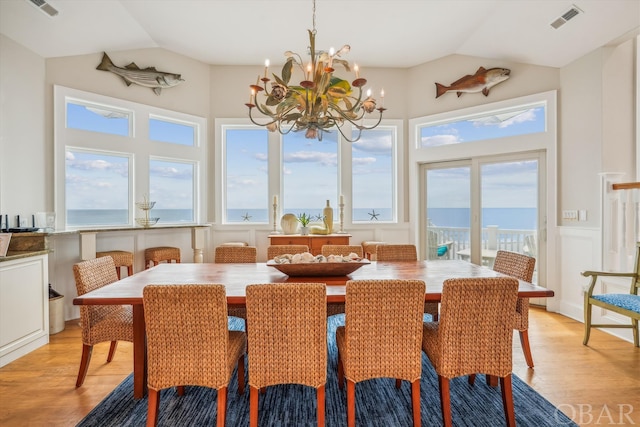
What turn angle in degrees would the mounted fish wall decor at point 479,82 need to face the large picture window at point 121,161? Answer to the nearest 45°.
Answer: approximately 135° to its right

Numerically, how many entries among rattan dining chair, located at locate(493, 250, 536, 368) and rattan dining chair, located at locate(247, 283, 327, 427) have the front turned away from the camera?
1

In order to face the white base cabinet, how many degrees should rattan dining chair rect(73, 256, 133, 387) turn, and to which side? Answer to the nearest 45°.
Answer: approximately 180°

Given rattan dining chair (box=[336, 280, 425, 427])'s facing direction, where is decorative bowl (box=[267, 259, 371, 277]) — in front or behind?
in front

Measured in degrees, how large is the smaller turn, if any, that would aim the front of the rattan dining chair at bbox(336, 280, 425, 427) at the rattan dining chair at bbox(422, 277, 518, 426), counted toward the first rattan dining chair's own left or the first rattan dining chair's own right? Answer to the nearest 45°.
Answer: approximately 90° to the first rattan dining chair's own right

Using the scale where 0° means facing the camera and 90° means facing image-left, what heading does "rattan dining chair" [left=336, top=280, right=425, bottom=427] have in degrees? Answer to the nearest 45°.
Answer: approximately 180°

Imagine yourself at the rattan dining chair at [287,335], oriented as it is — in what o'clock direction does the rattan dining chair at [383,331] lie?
the rattan dining chair at [383,331] is roughly at 3 o'clock from the rattan dining chair at [287,335].

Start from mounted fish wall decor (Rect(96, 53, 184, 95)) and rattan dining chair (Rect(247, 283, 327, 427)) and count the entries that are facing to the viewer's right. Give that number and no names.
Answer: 1

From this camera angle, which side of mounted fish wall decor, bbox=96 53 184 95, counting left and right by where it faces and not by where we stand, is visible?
right

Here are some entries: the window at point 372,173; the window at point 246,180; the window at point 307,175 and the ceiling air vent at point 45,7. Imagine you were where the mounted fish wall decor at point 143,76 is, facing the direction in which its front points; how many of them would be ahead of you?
3

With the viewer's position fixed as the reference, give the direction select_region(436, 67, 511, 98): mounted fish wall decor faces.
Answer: facing to the right of the viewer

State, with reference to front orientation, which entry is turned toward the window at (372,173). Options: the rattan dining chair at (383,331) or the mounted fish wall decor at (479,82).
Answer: the rattan dining chair

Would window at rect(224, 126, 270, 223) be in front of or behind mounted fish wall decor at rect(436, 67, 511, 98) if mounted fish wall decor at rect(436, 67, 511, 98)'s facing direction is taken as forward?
behind

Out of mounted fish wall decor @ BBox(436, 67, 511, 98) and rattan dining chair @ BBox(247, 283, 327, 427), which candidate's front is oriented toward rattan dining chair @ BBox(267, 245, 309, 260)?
rattan dining chair @ BBox(247, 283, 327, 427)

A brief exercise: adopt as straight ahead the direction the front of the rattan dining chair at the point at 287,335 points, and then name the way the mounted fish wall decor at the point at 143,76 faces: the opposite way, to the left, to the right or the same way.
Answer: to the right

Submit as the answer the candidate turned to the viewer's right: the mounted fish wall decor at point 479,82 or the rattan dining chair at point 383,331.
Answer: the mounted fish wall decor

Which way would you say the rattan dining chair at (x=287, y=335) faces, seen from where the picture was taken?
facing away from the viewer
